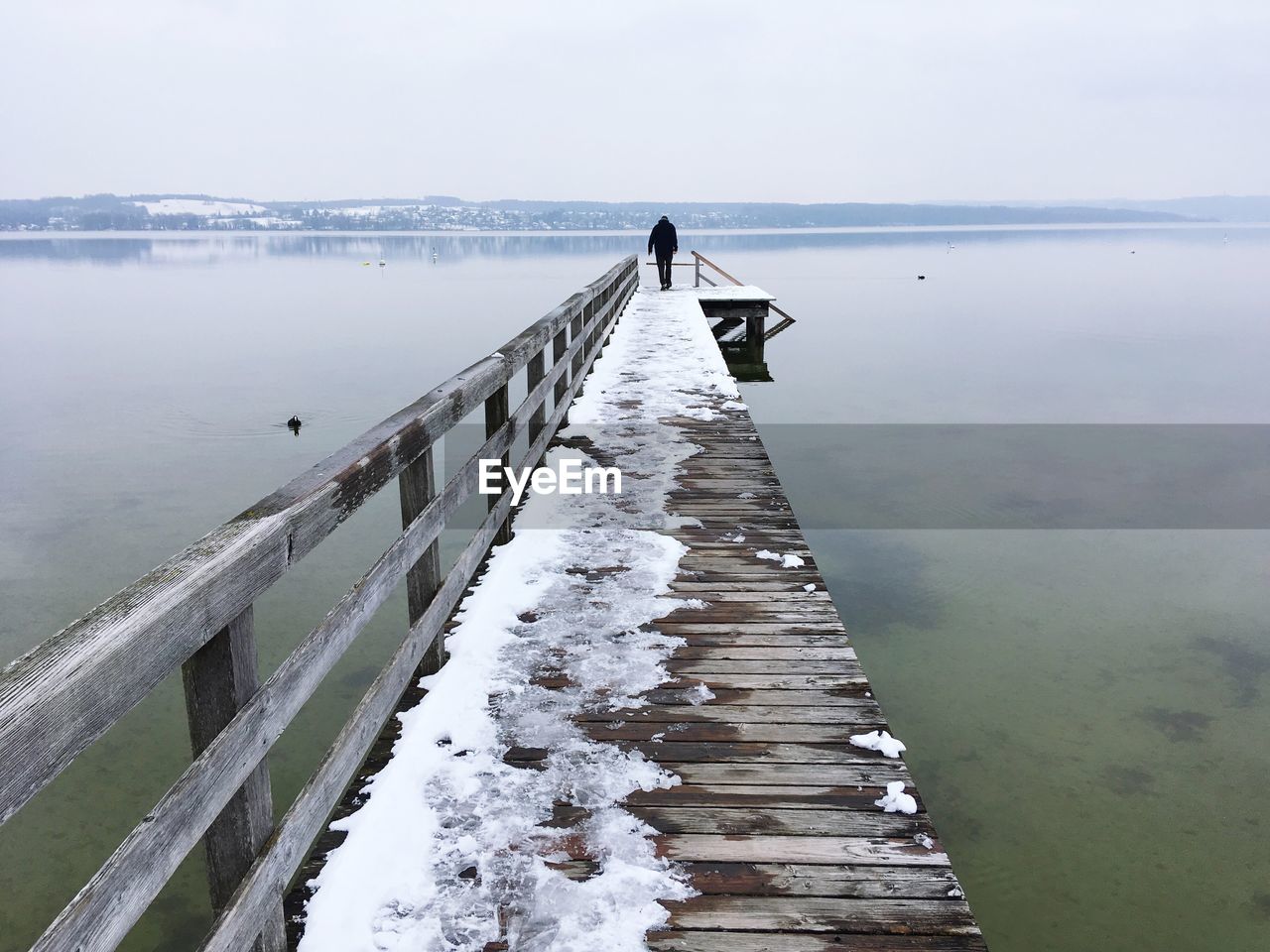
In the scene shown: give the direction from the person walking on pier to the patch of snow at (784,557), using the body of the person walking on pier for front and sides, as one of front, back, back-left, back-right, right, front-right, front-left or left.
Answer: back

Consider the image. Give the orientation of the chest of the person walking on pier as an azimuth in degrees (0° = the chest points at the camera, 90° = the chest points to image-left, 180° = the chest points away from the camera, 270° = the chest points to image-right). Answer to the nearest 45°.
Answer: approximately 180°

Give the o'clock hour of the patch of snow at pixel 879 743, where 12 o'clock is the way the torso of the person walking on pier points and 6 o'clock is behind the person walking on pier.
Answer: The patch of snow is roughly at 6 o'clock from the person walking on pier.
